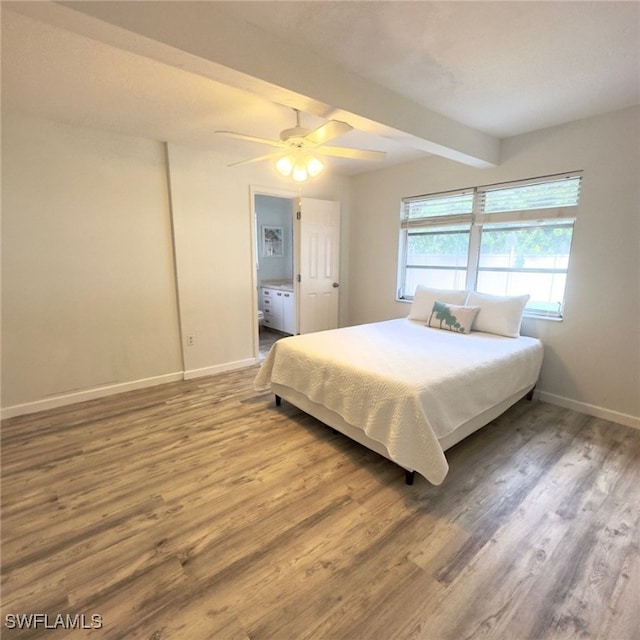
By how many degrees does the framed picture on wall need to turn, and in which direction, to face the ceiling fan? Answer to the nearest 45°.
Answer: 0° — it already faces it

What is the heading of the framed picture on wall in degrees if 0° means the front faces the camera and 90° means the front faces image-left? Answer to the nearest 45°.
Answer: approximately 0°

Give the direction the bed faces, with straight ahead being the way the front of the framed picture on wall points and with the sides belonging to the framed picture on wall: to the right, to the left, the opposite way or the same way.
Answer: to the right

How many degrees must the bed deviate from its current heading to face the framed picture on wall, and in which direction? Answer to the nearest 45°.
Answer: approximately 90° to its right

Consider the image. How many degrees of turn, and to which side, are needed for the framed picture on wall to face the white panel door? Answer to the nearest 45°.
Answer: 0° — it already faces it

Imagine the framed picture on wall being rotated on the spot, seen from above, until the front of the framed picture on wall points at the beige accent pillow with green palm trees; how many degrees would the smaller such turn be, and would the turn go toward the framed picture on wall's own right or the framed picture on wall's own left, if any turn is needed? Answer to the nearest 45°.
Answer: approximately 45° to the framed picture on wall's own left

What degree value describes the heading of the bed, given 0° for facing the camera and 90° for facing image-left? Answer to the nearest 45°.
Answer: approximately 45°
